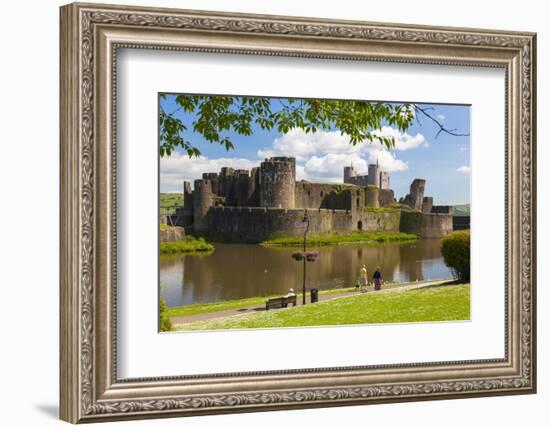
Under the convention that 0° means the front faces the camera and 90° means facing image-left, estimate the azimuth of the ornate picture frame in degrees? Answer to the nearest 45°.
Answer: approximately 315°
